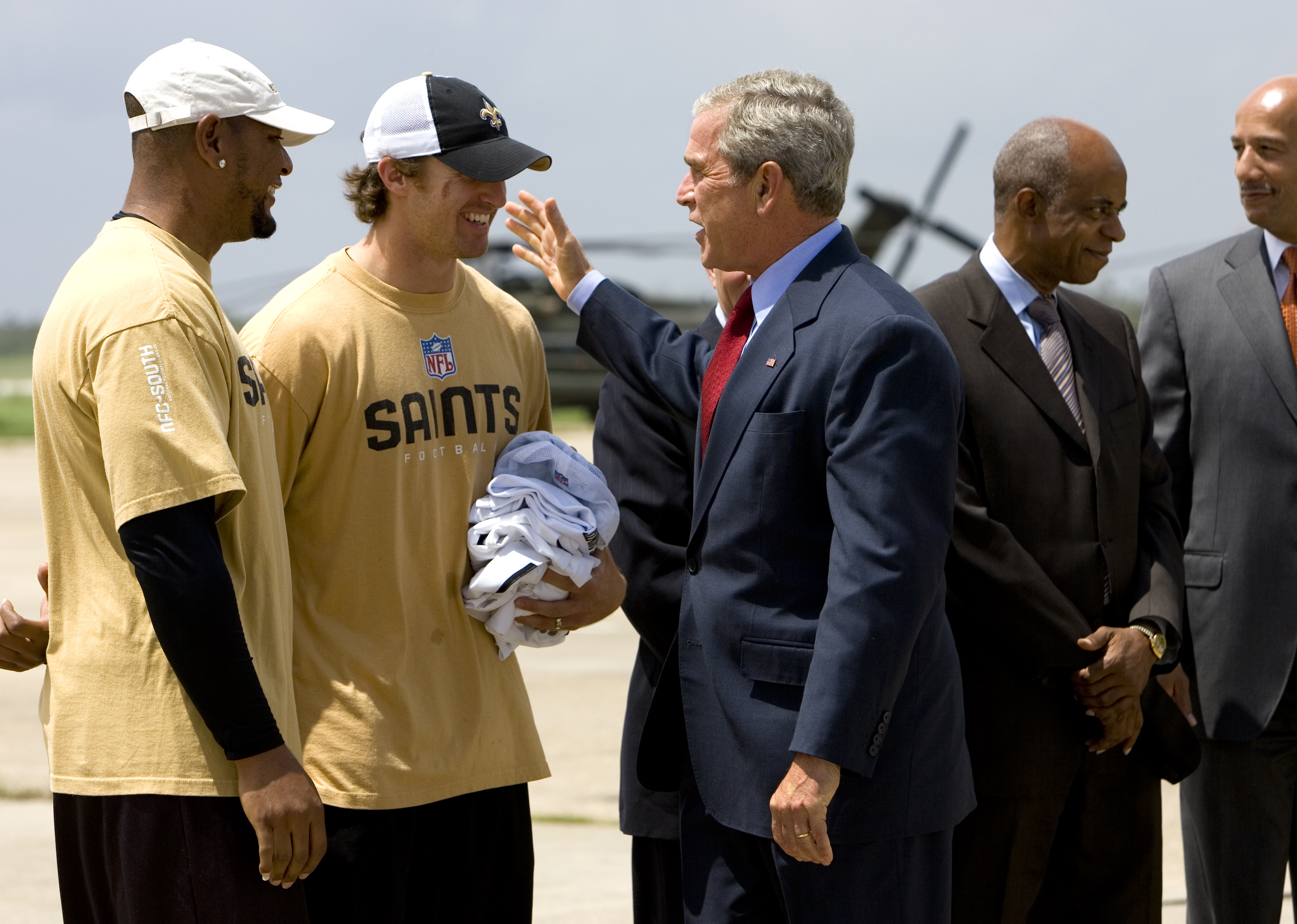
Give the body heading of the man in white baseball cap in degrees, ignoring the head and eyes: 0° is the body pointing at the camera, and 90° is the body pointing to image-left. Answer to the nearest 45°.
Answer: approximately 270°

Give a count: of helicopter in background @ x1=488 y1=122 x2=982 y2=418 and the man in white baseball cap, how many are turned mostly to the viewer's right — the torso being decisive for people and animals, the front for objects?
1

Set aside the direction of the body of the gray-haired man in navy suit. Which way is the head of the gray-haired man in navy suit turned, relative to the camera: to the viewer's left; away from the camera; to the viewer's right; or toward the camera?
to the viewer's left

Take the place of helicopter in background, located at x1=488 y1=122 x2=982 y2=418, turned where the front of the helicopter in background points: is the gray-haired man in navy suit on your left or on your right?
on your left

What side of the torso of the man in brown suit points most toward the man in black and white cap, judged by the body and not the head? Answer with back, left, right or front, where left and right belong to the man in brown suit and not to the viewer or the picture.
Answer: right

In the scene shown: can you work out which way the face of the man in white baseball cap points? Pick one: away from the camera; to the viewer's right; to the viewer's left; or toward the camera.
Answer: to the viewer's right

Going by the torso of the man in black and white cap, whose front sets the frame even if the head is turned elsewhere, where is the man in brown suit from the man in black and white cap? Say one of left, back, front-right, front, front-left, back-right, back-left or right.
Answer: front-left

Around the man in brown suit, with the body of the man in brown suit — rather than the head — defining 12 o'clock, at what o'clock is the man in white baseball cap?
The man in white baseball cap is roughly at 3 o'clock from the man in brown suit.

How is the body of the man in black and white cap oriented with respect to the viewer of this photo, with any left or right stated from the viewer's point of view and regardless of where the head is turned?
facing the viewer and to the right of the viewer

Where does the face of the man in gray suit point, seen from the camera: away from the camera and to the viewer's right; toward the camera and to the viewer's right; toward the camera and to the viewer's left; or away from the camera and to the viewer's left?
toward the camera and to the viewer's left
